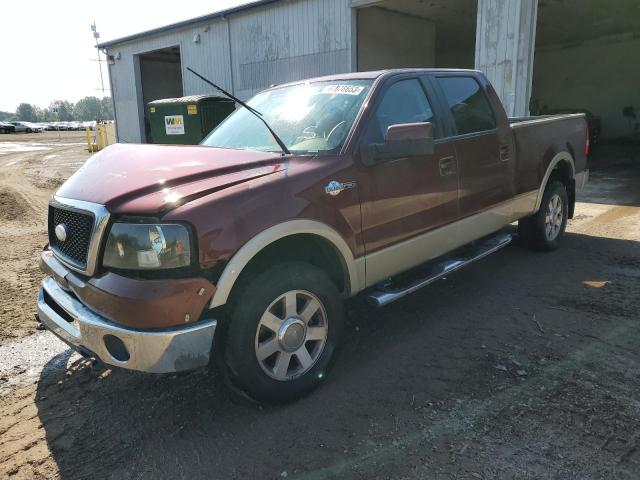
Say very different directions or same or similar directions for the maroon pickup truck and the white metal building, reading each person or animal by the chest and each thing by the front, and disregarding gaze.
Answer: same or similar directions

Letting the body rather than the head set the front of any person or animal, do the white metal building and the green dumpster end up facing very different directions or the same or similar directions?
same or similar directions

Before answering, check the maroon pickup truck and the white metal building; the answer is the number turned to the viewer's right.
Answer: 0

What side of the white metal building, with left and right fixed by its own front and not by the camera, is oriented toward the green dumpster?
front

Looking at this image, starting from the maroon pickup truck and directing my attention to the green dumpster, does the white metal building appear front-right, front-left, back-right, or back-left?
front-right

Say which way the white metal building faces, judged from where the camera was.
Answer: facing the viewer and to the left of the viewer

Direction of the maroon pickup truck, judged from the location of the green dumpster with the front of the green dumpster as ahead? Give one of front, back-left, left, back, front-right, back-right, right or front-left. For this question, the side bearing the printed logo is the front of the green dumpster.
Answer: front-left

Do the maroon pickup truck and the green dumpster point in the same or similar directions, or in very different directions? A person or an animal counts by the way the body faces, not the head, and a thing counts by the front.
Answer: same or similar directions

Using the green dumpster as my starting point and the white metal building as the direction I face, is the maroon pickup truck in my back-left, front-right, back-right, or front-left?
back-right

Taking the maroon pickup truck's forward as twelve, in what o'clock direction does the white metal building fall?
The white metal building is roughly at 5 o'clock from the maroon pickup truck.

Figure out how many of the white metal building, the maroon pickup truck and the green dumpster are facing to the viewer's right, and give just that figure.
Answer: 0

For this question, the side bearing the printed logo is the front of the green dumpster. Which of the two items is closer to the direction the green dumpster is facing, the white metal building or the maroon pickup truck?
the maroon pickup truck
